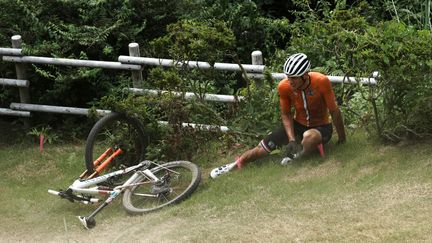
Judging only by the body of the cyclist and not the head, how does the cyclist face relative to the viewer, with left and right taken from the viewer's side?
facing the viewer and to the left of the viewer

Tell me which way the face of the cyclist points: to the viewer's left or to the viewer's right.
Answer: to the viewer's left

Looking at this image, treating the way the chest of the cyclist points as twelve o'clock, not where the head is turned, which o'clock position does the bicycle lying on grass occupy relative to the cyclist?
The bicycle lying on grass is roughly at 1 o'clock from the cyclist.

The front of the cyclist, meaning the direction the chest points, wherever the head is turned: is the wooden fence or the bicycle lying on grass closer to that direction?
the bicycle lying on grass

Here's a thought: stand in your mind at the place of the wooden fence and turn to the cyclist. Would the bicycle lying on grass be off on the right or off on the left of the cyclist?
right

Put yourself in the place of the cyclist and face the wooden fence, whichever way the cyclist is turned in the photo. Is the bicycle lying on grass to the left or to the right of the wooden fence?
left
